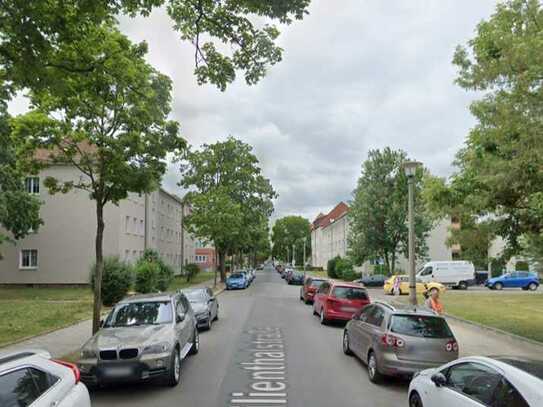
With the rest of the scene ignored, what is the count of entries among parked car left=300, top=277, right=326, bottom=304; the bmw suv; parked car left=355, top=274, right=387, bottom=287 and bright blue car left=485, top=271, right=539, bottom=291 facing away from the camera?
1

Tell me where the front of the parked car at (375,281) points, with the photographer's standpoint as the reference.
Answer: facing to the left of the viewer

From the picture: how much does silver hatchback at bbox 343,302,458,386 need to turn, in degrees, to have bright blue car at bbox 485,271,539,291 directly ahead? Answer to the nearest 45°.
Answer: approximately 45° to its right

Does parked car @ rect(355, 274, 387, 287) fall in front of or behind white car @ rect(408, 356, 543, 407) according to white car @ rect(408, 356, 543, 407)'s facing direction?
in front

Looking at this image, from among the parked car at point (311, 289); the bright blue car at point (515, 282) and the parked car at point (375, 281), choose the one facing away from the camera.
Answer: the parked car at point (311, 289)

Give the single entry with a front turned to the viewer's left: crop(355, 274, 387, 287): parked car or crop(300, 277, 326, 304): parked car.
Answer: crop(355, 274, 387, 287): parked car

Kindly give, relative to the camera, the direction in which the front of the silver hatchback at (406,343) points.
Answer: facing away from the viewer and to the left of the viewer

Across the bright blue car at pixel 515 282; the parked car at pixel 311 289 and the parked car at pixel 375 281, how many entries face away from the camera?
1

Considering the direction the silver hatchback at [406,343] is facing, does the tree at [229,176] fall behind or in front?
in front

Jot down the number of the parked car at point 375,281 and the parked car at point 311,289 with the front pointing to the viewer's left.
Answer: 1

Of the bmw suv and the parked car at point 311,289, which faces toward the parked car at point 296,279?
the parked car at point 311,289

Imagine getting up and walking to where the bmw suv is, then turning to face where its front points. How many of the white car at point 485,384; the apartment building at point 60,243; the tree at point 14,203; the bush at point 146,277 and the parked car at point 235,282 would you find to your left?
1

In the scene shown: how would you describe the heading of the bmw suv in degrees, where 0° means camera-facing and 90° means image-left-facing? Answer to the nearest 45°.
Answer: approximately 45°

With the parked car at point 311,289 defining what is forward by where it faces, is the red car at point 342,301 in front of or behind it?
behind
